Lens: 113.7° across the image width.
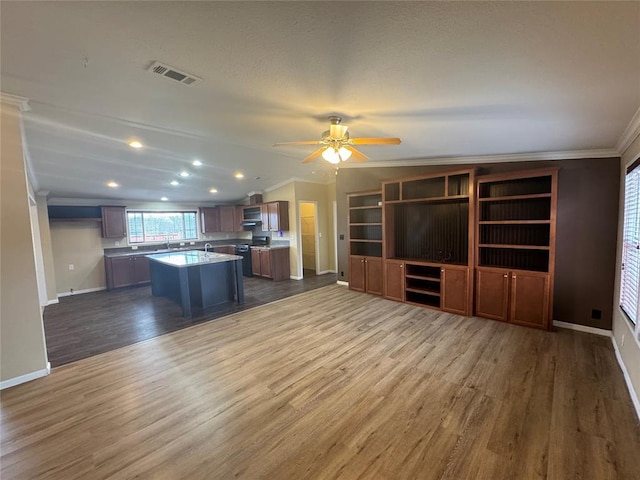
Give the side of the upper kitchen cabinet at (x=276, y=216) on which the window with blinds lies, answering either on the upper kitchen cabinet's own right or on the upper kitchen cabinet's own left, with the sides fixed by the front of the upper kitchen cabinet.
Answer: on the upper kitchen cabinet's own left

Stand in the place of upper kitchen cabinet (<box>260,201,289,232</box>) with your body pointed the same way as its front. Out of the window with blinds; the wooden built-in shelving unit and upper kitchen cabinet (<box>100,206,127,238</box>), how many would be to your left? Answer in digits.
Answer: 2

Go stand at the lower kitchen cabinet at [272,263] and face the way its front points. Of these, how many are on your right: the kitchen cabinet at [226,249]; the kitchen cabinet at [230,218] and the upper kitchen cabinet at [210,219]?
3

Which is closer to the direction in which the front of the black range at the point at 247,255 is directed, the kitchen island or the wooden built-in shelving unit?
the kitchen island

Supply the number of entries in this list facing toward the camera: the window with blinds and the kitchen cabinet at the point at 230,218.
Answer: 1

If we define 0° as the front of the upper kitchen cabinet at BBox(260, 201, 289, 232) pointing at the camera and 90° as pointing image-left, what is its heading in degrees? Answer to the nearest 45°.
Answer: approximately 45°

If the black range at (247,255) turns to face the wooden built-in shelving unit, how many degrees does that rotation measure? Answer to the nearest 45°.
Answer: approximately 90° to its left

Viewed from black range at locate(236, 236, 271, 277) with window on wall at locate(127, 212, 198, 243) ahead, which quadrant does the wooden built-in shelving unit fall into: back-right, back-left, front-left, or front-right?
back-left

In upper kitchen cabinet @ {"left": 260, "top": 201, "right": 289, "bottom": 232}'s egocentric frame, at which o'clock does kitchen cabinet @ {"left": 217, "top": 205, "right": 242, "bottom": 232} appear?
The kitchen cabinet is roughly at 3 o'clock from the upper kitchen cabinet.

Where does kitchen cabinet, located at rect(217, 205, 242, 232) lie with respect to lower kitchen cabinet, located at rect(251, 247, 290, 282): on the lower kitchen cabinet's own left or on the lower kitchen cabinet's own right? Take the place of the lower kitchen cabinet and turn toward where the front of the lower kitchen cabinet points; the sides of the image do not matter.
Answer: on the lower kitchen cabinet's own right

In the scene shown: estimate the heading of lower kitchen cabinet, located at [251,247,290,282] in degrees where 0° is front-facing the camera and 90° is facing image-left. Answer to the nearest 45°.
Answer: approximately 45°

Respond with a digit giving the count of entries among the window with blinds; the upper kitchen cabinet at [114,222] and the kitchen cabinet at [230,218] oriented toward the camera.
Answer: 2

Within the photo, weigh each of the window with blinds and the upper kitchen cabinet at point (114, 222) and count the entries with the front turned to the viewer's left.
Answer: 1
